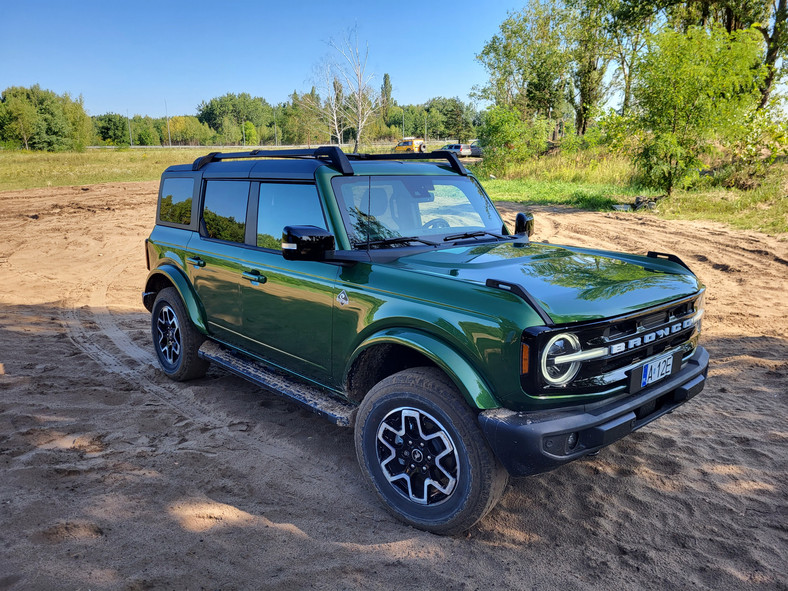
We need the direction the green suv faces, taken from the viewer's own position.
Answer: facing the viewer and to the right of the viewer
